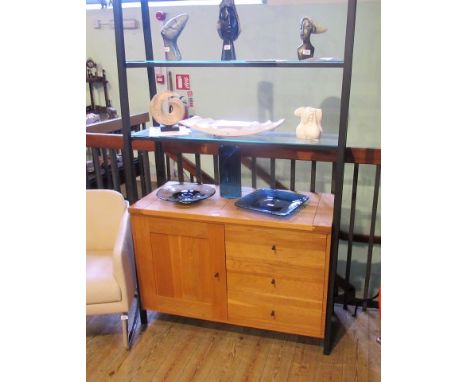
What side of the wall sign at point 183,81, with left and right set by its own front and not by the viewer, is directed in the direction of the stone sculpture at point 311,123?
front

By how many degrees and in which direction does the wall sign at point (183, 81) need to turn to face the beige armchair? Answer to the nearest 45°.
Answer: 0° — it already faces it

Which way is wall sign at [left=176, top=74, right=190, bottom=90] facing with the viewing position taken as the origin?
facing the viewer

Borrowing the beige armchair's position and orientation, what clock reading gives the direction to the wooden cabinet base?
The wooden cabinet base is roughly at 10 o'clock from the beige armchair.

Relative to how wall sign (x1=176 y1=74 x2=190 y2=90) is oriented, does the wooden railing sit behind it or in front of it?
in front

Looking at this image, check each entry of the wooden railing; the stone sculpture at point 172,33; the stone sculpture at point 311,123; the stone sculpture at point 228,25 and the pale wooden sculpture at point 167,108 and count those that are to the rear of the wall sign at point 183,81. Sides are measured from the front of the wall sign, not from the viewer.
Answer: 0

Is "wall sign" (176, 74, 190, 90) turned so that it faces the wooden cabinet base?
yes

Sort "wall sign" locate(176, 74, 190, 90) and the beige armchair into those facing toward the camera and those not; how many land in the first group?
2

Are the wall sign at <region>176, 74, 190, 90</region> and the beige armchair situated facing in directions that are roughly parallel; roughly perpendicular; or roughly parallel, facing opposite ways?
roughly parallel

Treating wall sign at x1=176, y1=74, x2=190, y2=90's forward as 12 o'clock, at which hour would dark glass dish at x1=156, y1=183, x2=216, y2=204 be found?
The dark glass dish is roughly at 12 o'clock from the wall sign.

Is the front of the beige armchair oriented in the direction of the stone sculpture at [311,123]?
no

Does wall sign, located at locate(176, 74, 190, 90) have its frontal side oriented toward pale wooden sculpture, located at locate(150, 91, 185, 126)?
yes

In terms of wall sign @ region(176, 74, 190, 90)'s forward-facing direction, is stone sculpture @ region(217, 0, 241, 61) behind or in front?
in front
